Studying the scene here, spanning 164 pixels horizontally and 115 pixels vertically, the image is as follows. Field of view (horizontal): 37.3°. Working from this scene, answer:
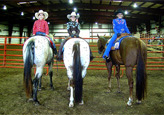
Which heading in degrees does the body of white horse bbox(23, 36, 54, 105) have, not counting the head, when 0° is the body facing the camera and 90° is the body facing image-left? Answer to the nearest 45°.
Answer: approximately 225°

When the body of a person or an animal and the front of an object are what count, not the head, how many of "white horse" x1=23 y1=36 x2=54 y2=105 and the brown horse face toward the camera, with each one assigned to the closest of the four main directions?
0

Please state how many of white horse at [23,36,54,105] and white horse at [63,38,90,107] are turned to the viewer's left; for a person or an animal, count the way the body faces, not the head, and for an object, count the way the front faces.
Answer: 0

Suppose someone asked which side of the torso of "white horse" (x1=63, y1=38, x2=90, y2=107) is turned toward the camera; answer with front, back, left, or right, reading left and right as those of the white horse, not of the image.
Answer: back

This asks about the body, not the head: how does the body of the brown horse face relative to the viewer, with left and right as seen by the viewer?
facing away from the viewer and to the left of the viewer

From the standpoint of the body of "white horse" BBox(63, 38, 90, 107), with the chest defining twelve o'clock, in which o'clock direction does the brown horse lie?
The brown horse is roughly at 3 o'clock from the white horse.

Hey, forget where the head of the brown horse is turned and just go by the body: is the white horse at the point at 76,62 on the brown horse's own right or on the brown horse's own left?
on the brown horse's own left

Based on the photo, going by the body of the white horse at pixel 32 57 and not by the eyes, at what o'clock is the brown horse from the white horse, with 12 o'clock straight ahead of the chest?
The brown horse is roughly at 2 o'clock from the white horse.
